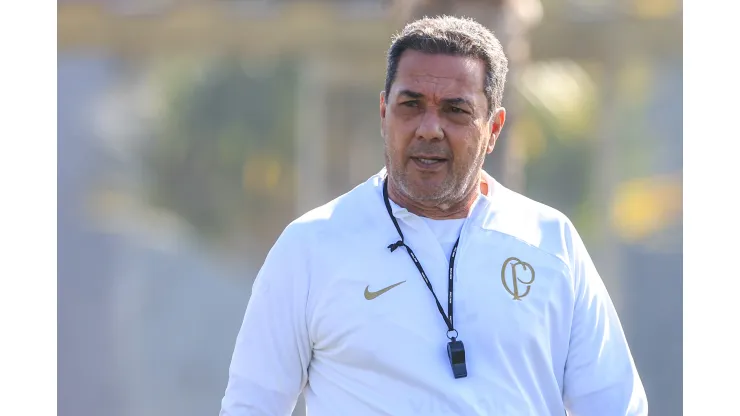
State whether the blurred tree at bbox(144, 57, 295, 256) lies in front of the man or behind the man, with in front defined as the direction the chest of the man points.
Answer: behind

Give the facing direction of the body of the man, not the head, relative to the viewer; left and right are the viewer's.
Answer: facing the viewer
